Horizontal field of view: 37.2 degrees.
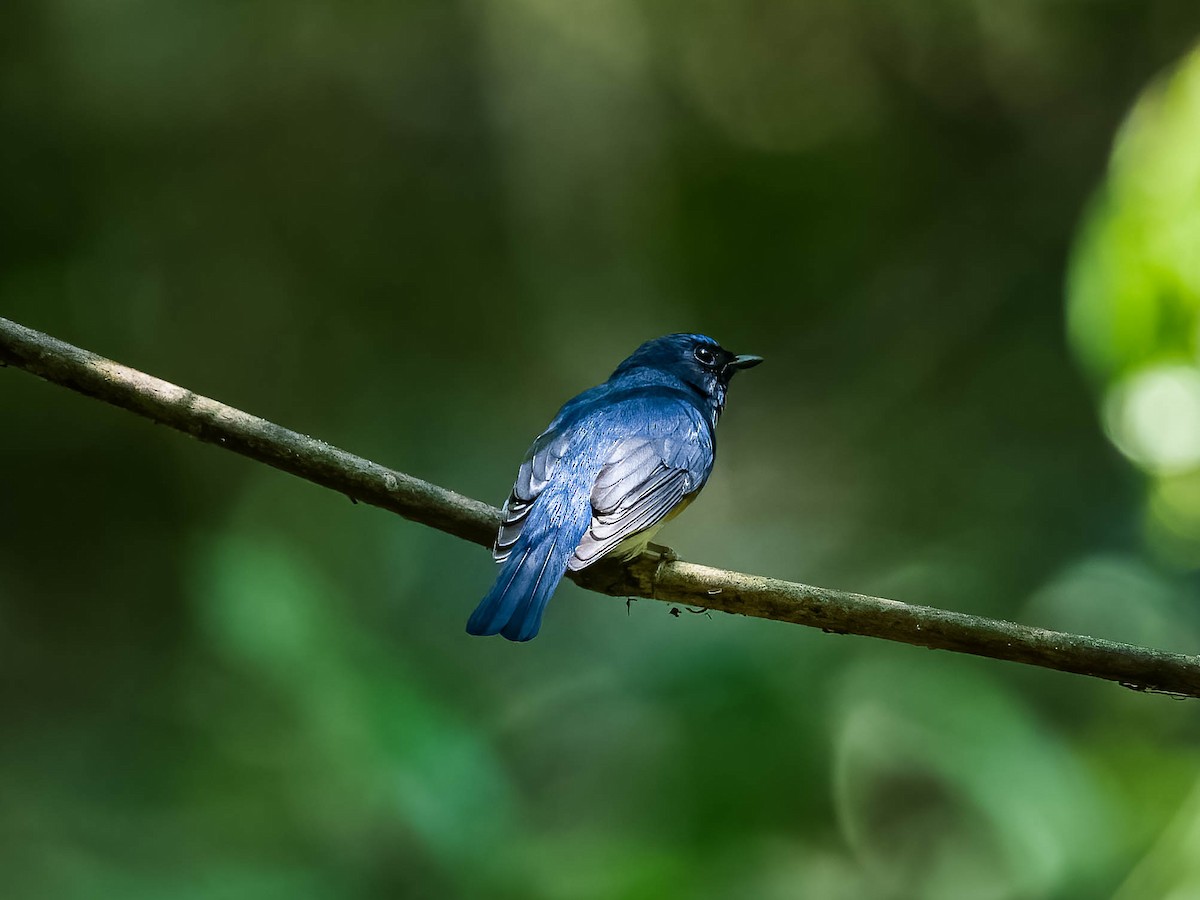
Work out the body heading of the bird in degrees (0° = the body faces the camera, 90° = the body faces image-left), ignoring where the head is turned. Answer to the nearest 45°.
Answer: approximately 225°
